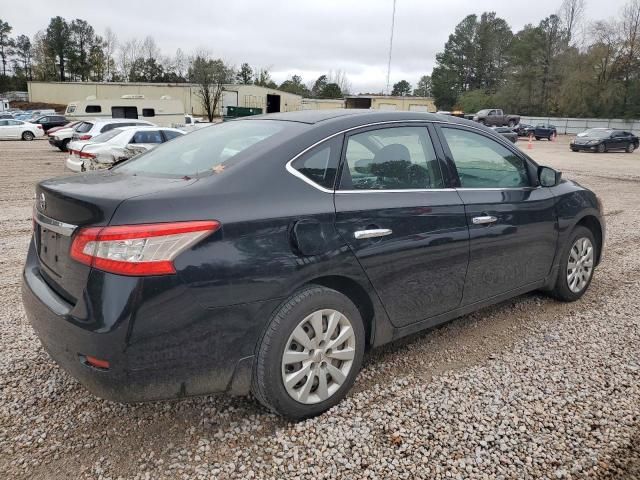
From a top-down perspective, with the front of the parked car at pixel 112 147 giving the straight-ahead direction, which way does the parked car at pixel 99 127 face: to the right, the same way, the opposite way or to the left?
the same way

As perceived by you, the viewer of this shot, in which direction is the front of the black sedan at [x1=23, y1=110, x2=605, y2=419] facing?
facing away from the viewer and to the right of the viewer

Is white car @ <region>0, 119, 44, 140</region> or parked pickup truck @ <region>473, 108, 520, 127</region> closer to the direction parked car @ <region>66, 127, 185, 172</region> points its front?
the parked pickup truck

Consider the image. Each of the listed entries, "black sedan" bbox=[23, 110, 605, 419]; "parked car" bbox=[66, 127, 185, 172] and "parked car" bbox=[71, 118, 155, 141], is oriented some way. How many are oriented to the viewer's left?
0

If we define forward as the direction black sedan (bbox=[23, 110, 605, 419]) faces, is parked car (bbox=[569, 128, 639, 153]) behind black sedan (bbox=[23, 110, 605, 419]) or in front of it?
in front

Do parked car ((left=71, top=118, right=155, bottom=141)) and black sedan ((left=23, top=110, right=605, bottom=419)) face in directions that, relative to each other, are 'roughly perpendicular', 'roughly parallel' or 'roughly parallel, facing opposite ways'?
roughly parallel

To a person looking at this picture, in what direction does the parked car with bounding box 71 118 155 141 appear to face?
facing away from the viewer and to the right of the viewer

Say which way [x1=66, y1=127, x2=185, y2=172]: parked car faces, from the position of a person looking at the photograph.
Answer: facing away from the viewer and to the right of the viewer

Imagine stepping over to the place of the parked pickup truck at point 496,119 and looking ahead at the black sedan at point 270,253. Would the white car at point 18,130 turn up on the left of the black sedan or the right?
right

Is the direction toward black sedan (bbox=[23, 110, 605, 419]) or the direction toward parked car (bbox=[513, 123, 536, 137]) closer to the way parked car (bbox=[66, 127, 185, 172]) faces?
the parked car

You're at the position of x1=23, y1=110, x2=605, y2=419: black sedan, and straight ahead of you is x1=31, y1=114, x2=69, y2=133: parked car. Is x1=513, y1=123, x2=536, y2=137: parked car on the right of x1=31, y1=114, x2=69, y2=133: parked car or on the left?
right

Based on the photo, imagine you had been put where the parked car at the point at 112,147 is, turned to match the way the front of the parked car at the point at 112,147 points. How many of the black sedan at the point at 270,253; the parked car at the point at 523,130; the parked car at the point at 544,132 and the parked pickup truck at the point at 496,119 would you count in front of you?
3

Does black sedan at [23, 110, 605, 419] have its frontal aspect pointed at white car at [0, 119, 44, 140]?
no
